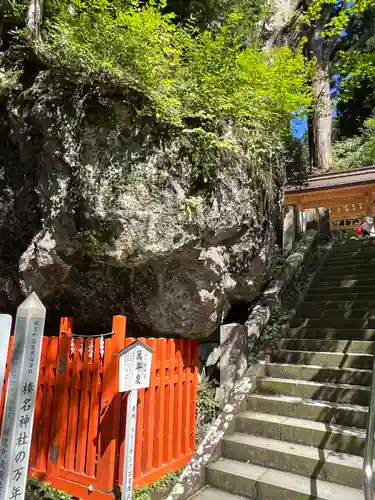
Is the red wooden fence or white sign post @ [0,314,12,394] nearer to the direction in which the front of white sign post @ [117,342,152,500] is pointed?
the white sign post

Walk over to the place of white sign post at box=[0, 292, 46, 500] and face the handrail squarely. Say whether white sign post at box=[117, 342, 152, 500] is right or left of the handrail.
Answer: left

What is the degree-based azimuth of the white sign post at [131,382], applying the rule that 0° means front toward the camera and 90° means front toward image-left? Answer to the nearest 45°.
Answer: approximately 0°

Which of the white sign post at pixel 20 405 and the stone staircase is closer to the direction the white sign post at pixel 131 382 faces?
the white sign post

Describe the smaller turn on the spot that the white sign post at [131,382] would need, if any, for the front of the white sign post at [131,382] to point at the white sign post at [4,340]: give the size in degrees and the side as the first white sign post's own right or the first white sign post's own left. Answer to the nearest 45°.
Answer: approximately 45° to the first white sign post's own right

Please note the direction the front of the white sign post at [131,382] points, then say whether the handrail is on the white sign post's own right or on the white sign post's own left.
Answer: on the white sign post's own left

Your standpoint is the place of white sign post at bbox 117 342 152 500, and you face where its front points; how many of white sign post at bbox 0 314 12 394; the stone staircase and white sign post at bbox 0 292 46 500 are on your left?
1

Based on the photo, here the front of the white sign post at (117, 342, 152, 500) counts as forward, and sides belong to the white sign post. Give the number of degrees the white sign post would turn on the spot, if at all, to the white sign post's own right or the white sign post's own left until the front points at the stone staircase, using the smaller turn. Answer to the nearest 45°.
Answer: approximately 90° to the white sign post's own left
